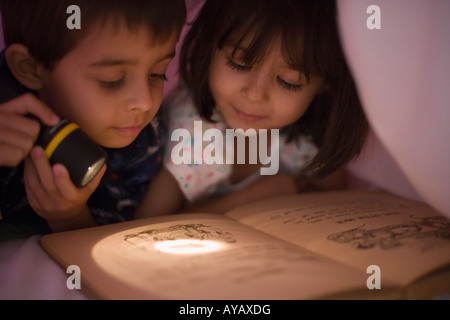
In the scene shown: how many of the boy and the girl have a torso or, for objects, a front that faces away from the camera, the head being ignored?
0

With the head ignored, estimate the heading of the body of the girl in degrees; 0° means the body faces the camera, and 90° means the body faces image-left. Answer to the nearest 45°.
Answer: approximately 0°

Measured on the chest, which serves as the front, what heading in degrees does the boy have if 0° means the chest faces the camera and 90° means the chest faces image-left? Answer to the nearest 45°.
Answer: approximately 315°
